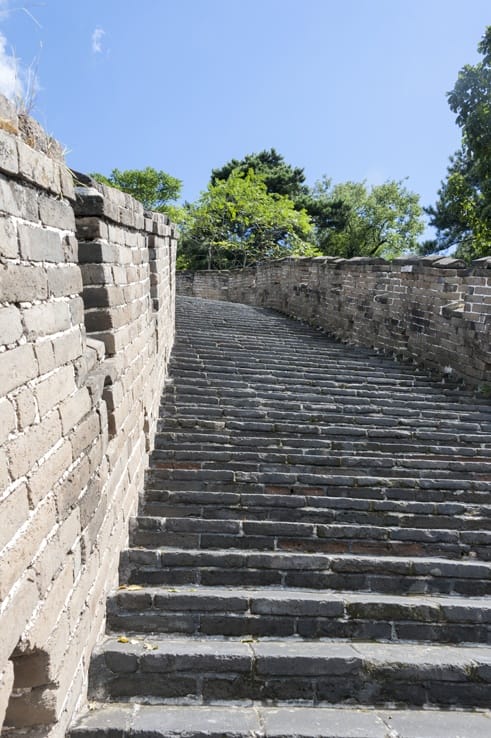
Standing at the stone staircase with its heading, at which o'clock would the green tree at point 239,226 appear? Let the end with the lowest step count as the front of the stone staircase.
The green tree is roughly at 6 o'clock from the stone staircase.

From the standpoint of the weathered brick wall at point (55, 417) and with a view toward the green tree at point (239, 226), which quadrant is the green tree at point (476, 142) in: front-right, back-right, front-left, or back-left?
front-right

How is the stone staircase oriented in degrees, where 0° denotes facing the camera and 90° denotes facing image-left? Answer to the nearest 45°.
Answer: approximately 0°

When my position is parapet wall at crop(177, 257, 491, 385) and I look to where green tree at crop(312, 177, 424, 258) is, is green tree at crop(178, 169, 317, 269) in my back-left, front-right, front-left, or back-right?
front-left

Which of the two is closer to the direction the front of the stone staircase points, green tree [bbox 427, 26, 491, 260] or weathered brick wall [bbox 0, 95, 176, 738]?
the weathered brick wall

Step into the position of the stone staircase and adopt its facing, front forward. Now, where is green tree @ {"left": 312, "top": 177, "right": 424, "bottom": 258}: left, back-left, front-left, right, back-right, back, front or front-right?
back

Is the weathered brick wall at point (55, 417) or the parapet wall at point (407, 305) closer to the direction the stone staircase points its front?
the weathered brick wall

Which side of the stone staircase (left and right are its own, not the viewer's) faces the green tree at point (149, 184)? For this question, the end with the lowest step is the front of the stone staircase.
back
